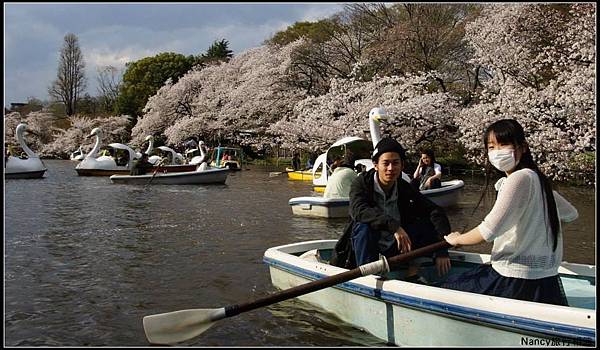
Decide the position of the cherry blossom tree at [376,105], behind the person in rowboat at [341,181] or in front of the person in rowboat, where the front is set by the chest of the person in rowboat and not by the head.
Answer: in front

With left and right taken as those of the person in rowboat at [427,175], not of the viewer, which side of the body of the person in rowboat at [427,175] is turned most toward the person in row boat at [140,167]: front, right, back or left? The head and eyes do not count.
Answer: right

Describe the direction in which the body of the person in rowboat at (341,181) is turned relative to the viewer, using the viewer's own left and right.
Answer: facing away from the viewer and to the right of the viewer

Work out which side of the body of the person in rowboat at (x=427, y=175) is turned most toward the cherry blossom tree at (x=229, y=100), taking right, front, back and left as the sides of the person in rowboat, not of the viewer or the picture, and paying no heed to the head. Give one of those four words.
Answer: right

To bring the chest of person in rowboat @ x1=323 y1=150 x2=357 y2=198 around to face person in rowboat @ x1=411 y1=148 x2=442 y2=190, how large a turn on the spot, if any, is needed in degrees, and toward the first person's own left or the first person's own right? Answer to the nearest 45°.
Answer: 0° — they already face them
